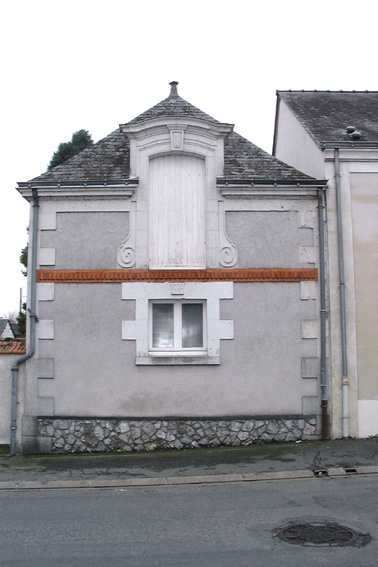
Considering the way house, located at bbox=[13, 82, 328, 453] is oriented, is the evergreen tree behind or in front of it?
behind

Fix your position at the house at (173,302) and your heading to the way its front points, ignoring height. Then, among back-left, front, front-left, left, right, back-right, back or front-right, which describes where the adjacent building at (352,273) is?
left

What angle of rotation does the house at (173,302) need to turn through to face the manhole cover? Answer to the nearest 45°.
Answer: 0° — it already faces it

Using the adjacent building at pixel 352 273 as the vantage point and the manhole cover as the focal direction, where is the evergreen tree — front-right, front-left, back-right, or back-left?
back-right

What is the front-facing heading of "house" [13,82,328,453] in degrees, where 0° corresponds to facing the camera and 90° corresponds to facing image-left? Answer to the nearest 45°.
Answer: approximately 0°

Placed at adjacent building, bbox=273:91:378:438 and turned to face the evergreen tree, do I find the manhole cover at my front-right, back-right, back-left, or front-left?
back-left

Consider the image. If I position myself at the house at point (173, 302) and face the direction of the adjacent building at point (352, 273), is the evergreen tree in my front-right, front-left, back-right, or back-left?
back-left

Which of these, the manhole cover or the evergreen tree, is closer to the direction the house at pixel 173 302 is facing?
the manhole cover
